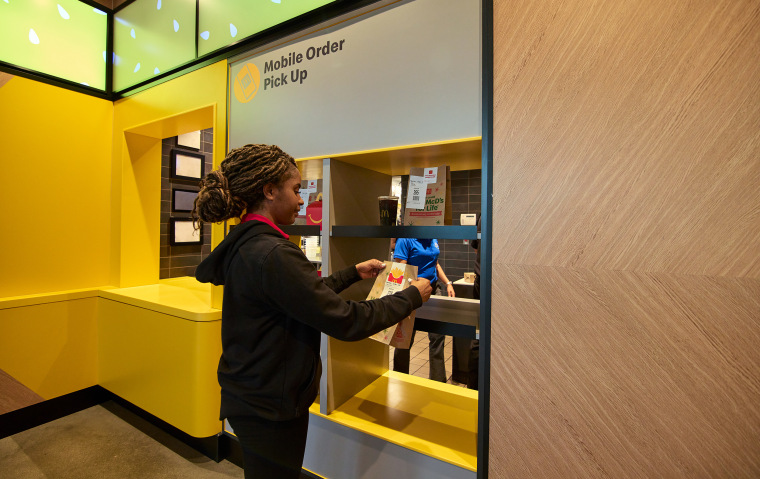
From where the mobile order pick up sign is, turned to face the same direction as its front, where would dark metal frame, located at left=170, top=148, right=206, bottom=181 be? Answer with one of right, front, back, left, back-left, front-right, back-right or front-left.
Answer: right

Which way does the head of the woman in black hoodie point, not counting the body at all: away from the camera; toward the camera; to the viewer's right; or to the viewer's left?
to the viewer's right
